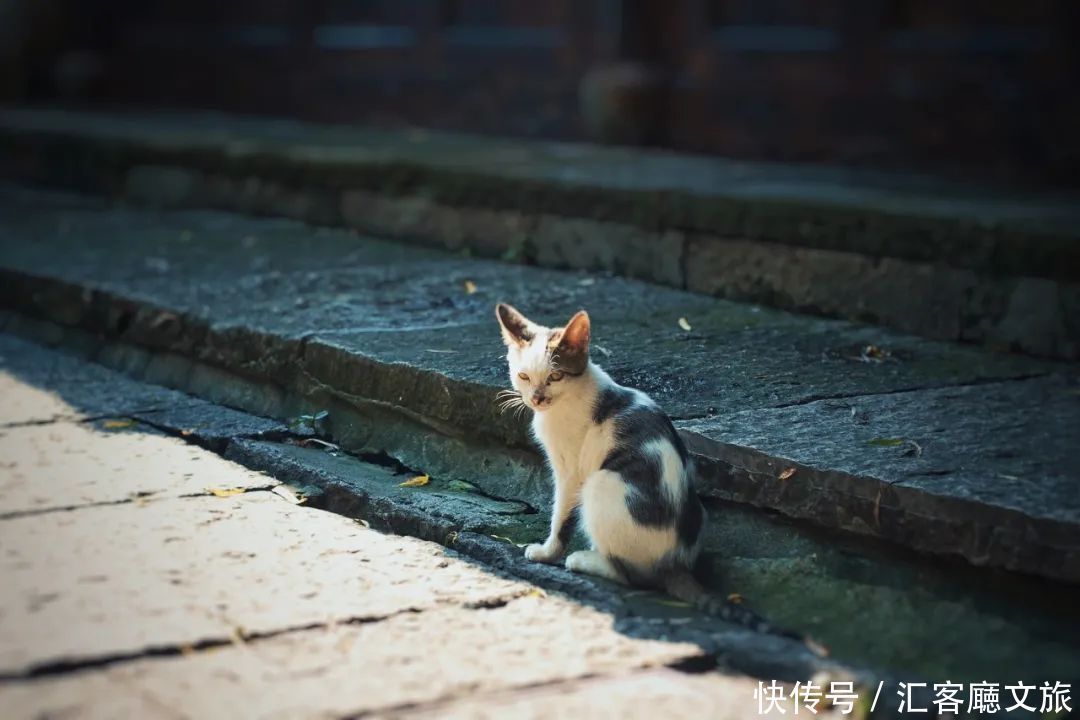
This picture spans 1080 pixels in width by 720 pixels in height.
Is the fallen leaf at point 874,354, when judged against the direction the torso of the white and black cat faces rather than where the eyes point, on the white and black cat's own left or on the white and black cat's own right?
on the white and black cat's own right

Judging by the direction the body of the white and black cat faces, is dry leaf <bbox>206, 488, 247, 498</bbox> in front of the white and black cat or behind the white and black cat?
in front

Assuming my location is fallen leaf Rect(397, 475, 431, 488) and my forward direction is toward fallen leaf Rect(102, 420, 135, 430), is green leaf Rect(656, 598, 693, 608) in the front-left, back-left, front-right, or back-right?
back-left

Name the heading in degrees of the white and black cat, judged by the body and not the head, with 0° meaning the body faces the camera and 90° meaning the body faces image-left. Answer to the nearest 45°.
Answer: approximately 90°
